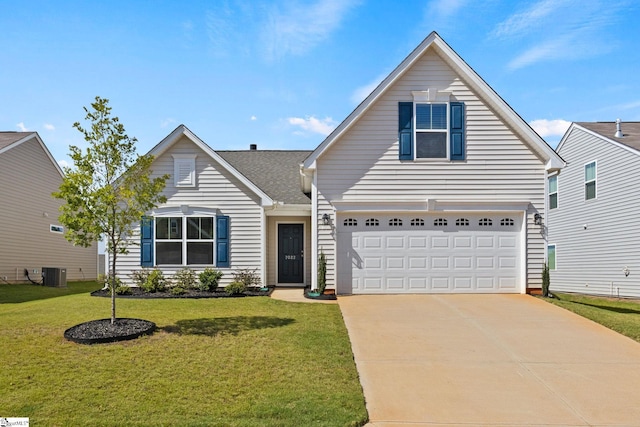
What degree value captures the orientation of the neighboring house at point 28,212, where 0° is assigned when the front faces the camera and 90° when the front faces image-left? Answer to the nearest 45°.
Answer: approximately 45°

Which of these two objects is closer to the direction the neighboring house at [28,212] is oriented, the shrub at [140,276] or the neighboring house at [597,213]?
the shrub

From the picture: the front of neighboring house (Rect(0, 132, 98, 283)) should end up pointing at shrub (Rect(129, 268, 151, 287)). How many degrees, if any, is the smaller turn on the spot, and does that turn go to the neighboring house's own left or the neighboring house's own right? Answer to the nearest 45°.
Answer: approximately 45° to the neighboring house's own left

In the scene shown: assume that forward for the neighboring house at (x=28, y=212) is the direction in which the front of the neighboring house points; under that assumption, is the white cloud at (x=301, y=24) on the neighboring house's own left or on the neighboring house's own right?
on the neighboring house's own left

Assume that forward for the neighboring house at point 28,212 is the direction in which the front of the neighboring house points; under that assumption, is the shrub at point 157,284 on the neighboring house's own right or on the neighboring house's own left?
on the neighboring house's own left

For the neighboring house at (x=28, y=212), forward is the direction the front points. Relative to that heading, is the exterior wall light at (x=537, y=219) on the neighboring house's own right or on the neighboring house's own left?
on the neighboring house's own left

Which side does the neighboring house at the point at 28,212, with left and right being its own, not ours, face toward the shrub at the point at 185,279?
left

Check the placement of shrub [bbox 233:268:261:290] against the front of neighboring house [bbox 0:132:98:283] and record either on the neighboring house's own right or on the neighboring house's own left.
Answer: on the neighboring house's own left

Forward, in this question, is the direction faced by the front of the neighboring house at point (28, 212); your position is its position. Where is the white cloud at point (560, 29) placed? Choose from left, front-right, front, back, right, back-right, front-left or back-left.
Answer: left

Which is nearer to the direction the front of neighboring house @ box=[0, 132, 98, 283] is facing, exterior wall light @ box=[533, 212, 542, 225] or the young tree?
the young tree

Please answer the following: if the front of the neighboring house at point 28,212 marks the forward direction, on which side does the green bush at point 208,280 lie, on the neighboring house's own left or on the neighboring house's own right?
on the neighboring house's own left
